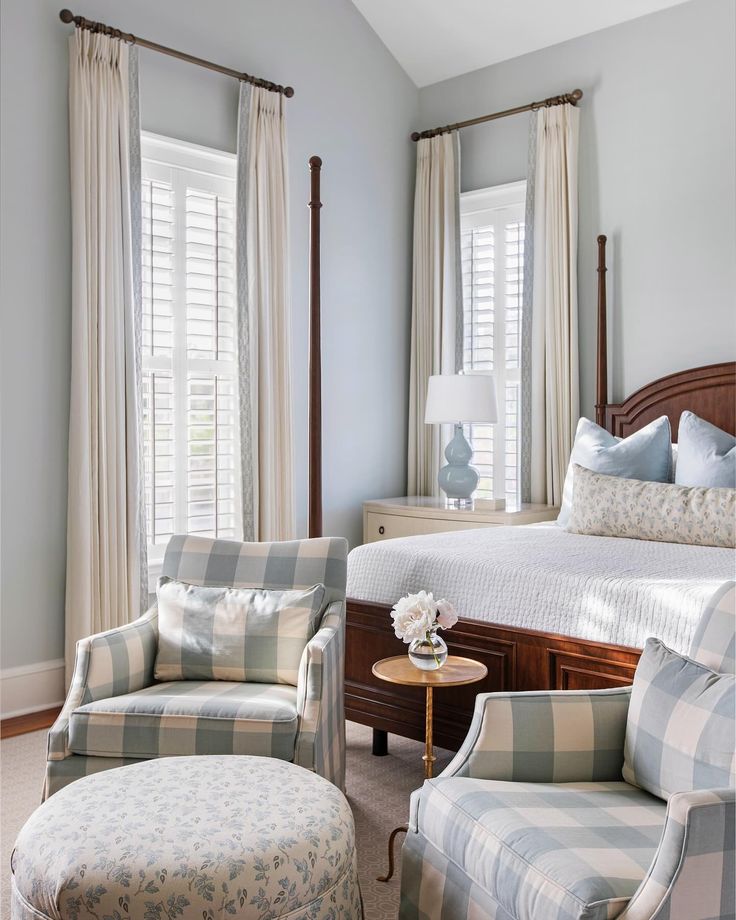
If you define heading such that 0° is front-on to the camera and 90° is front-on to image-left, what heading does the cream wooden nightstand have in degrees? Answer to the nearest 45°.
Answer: approximately 45°

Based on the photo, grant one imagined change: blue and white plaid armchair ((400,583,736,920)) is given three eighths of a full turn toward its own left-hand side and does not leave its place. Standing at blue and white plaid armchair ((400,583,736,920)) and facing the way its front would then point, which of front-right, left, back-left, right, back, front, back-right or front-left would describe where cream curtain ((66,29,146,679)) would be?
back-left

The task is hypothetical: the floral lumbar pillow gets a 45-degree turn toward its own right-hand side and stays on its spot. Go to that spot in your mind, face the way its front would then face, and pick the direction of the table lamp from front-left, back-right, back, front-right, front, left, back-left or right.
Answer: front-right

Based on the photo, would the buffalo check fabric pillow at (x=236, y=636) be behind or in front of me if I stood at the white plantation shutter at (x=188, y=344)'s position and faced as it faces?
in front

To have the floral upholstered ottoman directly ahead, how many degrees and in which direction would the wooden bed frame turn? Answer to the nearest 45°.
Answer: approximately 45° to its left

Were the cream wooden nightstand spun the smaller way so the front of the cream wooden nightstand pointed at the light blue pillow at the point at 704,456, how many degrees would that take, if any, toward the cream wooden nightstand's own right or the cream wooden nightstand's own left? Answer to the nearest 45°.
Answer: approximately 90° to the cream wooden nightstand's own left

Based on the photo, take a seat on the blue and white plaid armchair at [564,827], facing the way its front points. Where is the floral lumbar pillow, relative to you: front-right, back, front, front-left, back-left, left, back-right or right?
back-right

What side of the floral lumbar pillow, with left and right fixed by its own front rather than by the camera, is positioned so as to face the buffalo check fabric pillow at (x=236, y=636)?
front

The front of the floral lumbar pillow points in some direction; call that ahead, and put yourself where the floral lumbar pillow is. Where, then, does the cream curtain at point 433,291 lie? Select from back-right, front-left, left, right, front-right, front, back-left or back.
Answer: right

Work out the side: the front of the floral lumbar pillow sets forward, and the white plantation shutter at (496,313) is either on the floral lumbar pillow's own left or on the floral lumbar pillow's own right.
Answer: on the floral lumbar pillow's own right

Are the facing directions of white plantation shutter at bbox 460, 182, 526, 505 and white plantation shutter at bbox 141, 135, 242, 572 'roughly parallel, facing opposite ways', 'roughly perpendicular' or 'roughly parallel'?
roughly perpendicular

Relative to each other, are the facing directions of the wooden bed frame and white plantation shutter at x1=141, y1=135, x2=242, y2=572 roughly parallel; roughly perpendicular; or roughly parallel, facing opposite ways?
roughly perpendicular

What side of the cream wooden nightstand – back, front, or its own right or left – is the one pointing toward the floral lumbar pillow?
left
